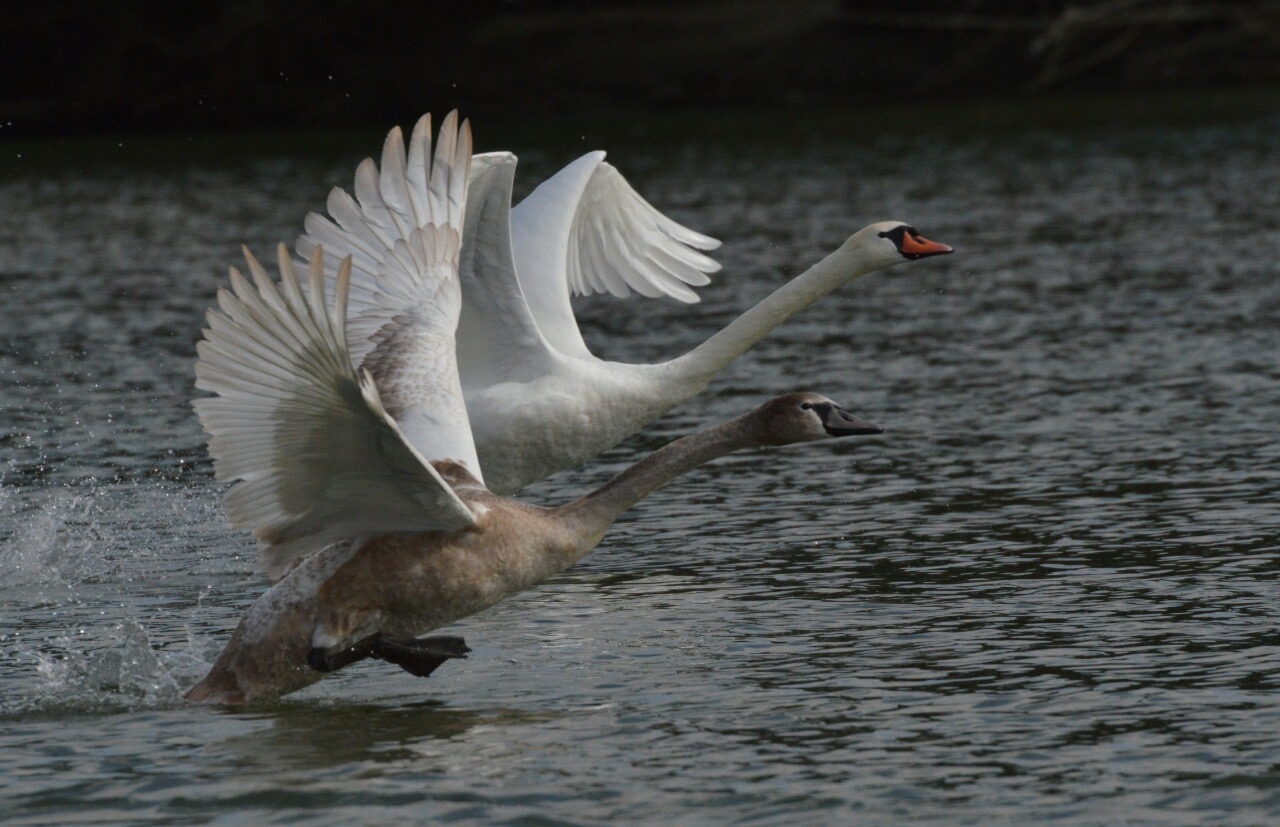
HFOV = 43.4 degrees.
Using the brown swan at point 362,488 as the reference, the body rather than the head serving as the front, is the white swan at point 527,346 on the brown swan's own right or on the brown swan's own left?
on the brown swan's own left

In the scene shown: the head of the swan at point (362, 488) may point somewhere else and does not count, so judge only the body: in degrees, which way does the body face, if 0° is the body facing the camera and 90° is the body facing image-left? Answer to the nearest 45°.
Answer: approximately 270°
